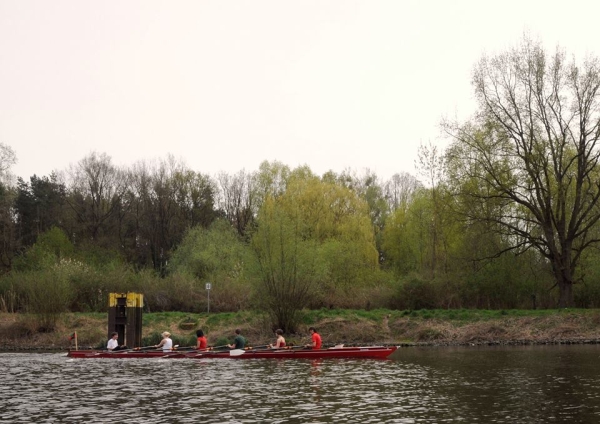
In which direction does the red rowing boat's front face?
to the viewer's right
